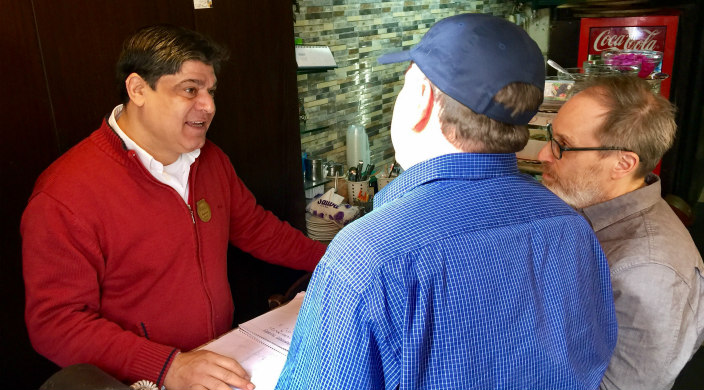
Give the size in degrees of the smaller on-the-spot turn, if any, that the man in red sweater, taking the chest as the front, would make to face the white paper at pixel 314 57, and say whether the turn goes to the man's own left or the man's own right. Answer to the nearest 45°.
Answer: approximately 90° to the man's own left

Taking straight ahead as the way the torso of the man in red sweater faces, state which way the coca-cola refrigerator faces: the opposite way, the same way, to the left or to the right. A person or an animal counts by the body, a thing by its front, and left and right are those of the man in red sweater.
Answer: to the right

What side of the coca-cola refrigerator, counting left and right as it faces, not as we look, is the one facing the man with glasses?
front

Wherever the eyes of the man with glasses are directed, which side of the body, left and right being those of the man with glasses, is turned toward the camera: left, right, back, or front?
left

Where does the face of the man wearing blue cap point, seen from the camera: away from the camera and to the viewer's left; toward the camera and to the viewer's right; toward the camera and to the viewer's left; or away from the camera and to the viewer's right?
away from the camera and to the viewer's left

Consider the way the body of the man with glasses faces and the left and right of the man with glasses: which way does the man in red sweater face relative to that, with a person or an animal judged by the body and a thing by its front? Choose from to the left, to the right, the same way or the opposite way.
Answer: the opposite way

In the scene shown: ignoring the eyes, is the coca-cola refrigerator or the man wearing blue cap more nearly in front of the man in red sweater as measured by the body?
the man wearing blue cap

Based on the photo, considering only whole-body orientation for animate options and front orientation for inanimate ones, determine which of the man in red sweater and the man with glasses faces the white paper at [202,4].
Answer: the man with glasses

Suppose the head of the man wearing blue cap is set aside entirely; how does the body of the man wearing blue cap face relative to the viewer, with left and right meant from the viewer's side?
facing away from the viewer and to the left of the viewer

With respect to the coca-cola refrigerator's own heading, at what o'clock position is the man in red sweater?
The man in red sweater is roughly at 1 o'clock from the coca-cola refrigerator.

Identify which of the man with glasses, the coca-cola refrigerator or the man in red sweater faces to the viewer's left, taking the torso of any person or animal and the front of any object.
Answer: the man with glasses

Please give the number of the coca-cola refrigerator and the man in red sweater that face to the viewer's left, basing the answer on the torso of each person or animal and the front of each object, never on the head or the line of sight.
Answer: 0

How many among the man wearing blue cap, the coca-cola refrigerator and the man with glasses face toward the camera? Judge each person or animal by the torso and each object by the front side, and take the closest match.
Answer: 1

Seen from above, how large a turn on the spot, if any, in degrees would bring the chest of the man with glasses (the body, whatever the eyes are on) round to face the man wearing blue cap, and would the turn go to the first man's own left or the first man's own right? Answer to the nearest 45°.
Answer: approximately 90° to the first man's own left

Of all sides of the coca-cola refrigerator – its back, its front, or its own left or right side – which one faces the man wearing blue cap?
front

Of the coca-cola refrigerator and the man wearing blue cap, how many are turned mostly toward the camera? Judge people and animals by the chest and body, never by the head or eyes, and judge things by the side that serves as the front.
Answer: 1

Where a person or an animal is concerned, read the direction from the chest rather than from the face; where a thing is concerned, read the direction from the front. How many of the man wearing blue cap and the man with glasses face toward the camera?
0
